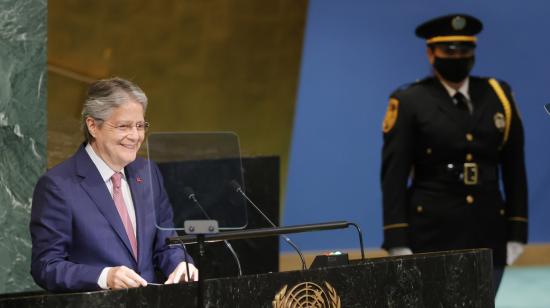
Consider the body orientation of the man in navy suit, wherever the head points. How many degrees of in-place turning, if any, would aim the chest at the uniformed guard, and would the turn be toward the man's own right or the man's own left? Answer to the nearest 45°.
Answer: approximately 90° to the man's own left

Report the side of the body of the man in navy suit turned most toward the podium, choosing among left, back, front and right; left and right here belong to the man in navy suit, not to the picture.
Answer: front

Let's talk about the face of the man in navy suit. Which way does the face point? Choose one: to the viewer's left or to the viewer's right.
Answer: to the viewer's right

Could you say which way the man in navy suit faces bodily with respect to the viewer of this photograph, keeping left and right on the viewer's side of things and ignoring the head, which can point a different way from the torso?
facing the viewer and to the right of the viewer

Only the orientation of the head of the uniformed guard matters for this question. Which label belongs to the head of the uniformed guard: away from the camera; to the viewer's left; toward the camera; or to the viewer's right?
toward the camera

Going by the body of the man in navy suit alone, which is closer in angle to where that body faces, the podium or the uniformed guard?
the podium
